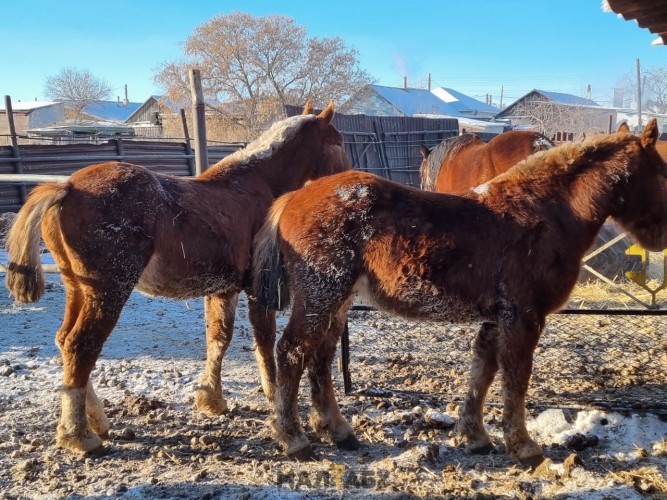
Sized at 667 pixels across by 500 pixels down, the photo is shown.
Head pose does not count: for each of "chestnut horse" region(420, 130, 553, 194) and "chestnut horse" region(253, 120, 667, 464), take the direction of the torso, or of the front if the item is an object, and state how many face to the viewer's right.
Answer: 1

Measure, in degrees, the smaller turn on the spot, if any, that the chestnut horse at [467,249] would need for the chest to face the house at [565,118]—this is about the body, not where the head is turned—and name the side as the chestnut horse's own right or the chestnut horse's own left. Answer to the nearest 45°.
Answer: approximately 90° to the chestnut horse's own left

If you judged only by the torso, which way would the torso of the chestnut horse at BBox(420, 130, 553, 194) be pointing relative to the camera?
to the viewer's left

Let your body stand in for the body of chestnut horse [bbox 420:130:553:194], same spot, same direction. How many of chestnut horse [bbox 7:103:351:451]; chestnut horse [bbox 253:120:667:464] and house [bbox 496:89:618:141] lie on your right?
1

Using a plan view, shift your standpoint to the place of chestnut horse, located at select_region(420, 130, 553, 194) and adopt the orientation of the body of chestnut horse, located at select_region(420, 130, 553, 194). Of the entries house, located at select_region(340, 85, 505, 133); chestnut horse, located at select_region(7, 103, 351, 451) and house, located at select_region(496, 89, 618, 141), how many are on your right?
2

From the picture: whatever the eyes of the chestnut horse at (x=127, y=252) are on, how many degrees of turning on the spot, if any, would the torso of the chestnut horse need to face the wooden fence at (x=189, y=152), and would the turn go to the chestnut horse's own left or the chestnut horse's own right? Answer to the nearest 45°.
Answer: approximately 45° to the chestnut horse's own left

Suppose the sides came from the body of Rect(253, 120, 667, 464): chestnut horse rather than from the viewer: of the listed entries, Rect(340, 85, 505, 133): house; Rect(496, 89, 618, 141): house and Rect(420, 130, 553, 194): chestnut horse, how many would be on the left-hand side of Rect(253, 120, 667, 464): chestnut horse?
3

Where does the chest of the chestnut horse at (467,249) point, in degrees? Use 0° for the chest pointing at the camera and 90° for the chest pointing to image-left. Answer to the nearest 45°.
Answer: approximately 270°

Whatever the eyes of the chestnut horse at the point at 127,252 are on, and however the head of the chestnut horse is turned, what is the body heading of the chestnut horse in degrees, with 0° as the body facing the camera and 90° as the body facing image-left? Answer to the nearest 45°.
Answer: approximately 225°

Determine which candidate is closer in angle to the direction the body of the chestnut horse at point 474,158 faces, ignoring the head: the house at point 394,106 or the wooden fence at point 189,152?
the wooden fence

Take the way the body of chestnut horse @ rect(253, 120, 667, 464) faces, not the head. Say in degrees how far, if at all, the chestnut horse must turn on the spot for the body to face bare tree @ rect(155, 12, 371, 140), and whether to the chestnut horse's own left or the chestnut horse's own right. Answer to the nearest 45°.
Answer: approximately 90° to the chestnut horse's own left
